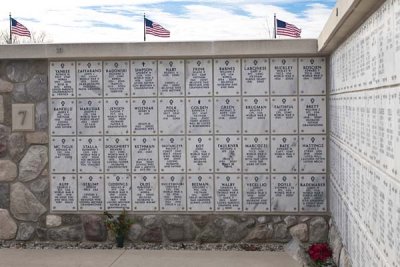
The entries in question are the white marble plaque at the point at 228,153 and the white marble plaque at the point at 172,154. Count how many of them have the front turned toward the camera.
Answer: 2

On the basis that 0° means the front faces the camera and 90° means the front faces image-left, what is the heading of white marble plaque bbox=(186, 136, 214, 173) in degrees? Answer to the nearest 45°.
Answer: approximately 0°

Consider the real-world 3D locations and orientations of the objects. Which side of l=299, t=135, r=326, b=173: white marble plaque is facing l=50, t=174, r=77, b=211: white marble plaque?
right

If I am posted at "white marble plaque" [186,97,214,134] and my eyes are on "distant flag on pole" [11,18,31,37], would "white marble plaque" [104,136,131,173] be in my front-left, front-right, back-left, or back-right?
front-left

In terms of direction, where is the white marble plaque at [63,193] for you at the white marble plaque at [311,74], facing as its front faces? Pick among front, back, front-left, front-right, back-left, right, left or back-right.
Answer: right

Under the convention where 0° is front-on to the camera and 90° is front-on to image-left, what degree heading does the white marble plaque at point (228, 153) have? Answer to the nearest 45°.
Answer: approximately 0°

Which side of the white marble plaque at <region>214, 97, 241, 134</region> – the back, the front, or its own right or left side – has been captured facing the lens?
front

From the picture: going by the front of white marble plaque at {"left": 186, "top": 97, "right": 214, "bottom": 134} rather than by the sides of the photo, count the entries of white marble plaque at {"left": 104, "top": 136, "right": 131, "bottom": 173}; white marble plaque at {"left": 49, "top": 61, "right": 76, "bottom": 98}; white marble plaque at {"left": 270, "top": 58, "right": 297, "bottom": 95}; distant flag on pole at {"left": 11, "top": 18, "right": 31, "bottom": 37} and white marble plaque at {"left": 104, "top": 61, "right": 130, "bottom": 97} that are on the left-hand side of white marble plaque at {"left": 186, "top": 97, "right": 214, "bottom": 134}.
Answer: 1

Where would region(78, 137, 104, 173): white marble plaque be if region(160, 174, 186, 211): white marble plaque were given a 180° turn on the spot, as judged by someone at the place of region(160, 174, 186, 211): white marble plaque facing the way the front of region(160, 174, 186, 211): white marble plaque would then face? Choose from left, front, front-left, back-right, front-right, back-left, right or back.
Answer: left

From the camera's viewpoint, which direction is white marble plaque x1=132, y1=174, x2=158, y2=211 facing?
toward the camera

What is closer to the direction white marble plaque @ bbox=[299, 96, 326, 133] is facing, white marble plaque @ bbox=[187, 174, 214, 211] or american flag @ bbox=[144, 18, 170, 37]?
the white marble plaque

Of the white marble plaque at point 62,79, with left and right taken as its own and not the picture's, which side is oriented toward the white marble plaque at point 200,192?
left

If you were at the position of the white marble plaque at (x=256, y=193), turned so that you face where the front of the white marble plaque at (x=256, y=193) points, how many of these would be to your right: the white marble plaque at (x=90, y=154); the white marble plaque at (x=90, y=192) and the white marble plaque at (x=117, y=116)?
3
